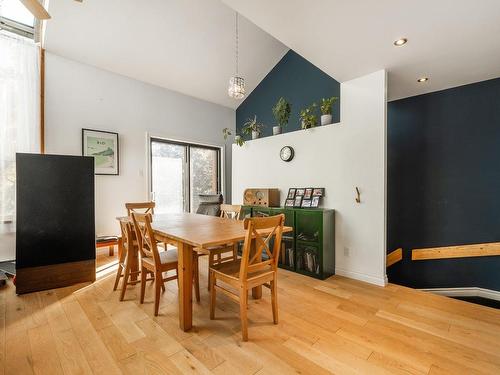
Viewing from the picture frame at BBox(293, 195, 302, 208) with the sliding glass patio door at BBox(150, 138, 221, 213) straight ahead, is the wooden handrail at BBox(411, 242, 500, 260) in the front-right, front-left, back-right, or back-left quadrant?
back-right

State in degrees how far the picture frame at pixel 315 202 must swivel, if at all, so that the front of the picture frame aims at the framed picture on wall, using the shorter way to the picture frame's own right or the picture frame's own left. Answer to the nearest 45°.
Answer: approximately 45° to the picture frame's own right

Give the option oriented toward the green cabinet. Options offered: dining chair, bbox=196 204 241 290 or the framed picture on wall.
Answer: the framed picture on wall

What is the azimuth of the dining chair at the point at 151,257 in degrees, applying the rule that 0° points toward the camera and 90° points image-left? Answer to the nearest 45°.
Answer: approximately 225°

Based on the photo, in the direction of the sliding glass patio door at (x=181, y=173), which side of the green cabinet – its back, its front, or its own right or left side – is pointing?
right

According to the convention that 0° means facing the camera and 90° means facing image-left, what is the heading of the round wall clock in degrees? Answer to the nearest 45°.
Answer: approximately 45°

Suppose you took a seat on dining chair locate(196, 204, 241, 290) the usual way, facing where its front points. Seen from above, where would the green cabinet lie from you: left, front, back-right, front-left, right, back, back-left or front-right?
back-left
